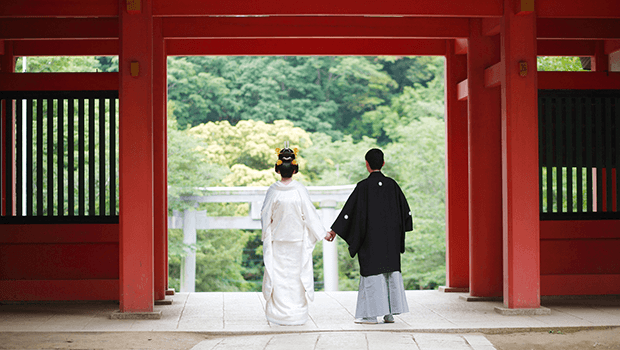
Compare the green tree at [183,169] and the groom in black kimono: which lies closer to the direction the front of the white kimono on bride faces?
the green tree

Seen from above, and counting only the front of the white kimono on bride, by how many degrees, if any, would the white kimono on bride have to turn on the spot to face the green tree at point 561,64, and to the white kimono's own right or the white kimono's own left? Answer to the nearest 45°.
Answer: approximately 45° to the white kimono's own right

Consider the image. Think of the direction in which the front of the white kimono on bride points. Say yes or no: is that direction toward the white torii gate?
yes

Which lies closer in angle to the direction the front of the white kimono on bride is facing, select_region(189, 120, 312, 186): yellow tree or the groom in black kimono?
the yellow tree

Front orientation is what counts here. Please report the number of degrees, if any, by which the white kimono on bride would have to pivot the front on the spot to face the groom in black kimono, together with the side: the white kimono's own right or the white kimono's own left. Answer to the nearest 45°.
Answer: approximately 90° to the white kimono's own right

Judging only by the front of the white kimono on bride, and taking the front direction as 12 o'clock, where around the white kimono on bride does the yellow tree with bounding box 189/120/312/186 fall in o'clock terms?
The yellow tree is roughly at 12 o'clock from the white kimono on bride.

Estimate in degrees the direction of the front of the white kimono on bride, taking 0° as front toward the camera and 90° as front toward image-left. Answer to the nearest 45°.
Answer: approximately 180°
